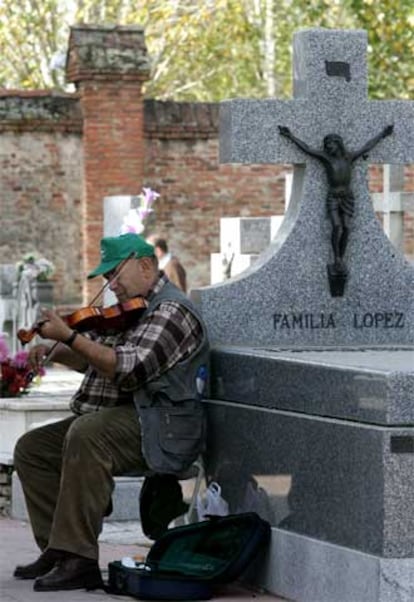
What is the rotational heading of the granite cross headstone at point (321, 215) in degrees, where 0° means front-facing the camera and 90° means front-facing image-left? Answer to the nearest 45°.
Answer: approximately 0°

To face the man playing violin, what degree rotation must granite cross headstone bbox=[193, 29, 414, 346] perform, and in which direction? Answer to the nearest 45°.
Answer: approximately 45° to its right

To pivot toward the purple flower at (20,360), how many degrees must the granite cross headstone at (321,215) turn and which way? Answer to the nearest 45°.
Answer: approximately 135° to its right

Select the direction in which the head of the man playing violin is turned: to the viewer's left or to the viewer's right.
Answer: to the viewer's left
